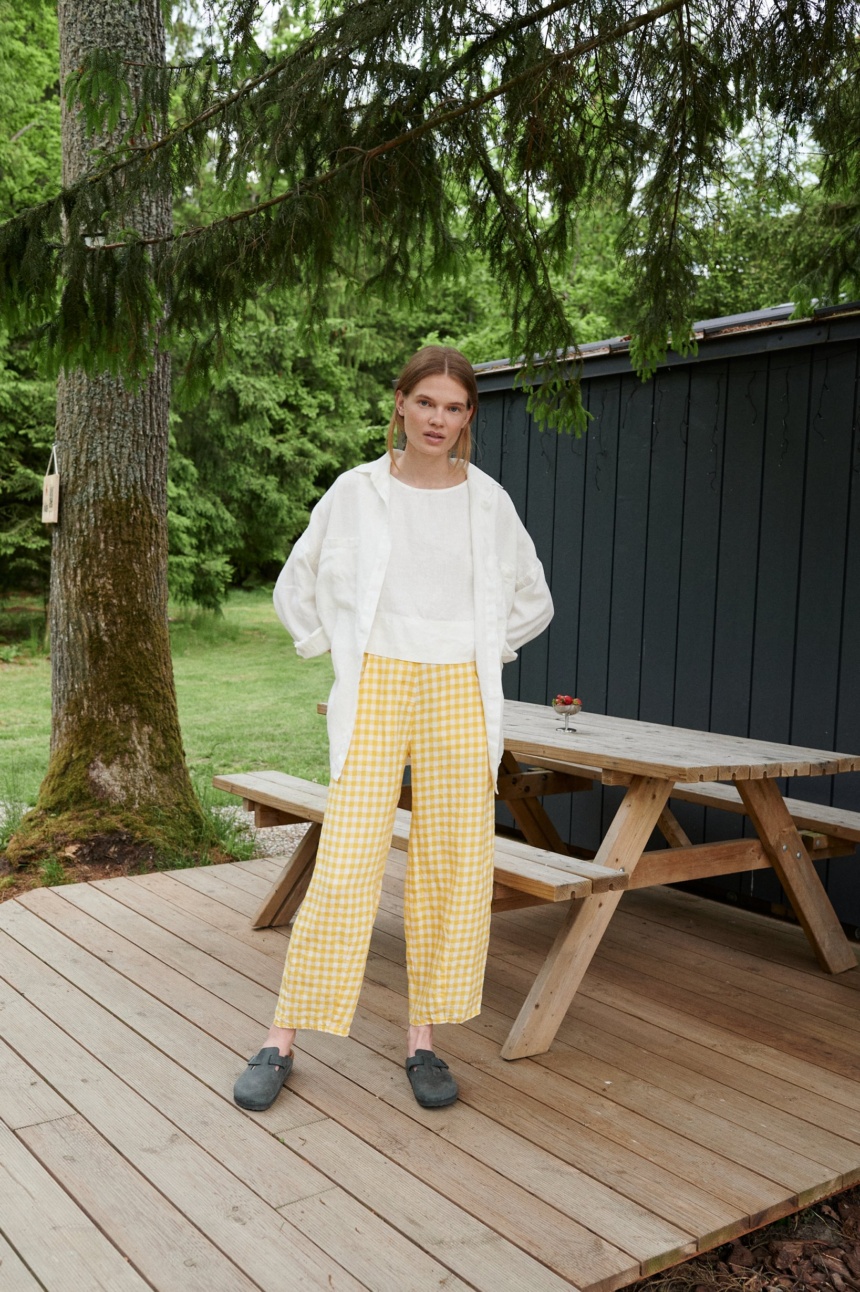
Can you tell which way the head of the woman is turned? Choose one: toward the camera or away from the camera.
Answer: toward the camera

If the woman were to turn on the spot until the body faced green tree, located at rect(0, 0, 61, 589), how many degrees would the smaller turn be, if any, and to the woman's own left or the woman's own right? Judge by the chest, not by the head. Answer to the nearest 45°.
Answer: approximately 180°

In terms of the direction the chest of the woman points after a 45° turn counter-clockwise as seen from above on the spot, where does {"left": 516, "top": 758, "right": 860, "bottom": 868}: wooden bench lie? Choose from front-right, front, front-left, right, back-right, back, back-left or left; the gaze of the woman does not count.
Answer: left

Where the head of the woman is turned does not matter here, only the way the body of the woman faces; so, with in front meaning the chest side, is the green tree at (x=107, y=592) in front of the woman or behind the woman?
behind

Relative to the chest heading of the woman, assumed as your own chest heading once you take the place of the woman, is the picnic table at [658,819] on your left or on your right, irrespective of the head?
on your left

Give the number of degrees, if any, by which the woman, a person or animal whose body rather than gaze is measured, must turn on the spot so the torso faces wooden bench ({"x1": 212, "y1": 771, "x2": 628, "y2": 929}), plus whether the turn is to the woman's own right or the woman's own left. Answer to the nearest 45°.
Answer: approximately 180°

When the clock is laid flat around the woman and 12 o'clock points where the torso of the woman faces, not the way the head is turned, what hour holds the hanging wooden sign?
The hanging wooden sign is roughly at 5 o'clock from the woman.

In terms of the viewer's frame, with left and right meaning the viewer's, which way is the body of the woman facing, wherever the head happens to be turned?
facing the viewer
